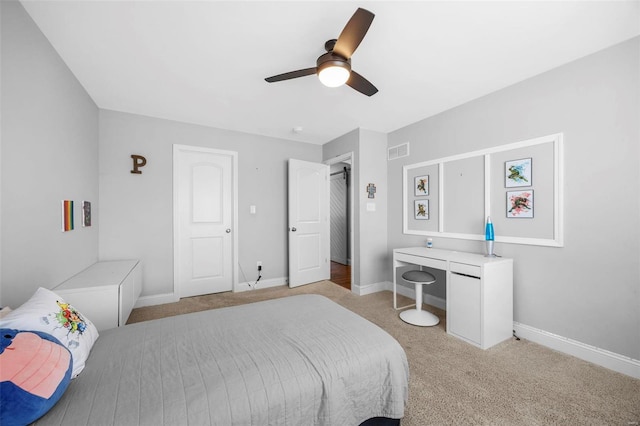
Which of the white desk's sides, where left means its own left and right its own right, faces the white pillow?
front

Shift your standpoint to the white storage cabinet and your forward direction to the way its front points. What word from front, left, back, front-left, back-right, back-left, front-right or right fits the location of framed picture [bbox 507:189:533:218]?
front-right

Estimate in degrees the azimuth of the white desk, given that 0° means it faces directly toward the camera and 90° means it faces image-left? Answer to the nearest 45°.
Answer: approximately 45°

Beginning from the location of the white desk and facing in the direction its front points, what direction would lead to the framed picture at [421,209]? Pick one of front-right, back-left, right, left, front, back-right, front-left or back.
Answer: right

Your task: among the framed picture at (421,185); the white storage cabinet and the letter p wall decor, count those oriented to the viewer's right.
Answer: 1

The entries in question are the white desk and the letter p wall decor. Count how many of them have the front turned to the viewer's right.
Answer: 0

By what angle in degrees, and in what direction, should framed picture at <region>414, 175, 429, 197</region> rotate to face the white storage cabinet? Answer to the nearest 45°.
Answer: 0° — it already faces it

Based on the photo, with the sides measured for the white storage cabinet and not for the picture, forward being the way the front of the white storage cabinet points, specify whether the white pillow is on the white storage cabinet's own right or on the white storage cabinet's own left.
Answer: on the white storage cabinet's own right

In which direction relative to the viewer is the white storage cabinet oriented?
to the viewer's right

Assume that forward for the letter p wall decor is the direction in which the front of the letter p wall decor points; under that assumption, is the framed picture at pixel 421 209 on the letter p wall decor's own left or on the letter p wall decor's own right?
on the letter p wall decor's own left

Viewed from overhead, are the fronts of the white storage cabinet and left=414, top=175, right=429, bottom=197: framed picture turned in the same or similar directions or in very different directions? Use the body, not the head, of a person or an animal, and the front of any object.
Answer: very different directions

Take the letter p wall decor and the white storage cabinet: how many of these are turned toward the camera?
1

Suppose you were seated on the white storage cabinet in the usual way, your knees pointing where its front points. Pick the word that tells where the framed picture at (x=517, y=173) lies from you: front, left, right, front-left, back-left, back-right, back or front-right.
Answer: front-right

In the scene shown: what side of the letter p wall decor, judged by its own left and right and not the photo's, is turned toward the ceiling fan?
front

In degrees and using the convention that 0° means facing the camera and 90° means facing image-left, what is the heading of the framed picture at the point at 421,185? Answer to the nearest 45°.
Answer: approximately 45°

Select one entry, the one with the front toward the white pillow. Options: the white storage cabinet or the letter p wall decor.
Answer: the letter p wall decor
